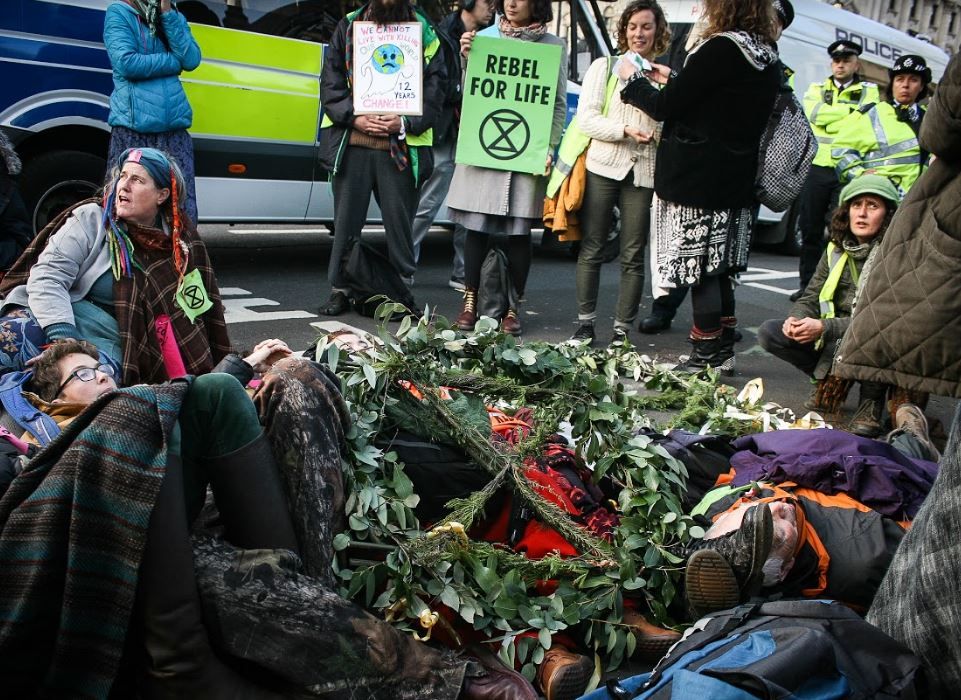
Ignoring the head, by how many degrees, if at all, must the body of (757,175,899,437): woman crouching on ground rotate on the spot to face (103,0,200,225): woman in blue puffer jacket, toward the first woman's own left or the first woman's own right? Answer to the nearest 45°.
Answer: approximately 45° to the first woman's own right

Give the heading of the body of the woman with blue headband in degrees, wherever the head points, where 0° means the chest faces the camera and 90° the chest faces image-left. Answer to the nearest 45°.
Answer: approximately 0°

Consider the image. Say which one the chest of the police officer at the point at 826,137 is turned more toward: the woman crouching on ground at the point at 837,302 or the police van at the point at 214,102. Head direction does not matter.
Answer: the woman crouching on ground

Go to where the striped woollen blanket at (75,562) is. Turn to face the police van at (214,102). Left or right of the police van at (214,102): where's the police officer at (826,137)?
right

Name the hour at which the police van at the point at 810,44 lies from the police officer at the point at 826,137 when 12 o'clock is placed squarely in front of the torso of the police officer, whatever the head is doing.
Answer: The police van is roughly at 6 o'clock from the police officer.

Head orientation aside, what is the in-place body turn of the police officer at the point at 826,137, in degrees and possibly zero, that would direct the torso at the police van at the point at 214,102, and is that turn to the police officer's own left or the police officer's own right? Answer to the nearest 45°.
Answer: approximately 45° to the police officer's own right

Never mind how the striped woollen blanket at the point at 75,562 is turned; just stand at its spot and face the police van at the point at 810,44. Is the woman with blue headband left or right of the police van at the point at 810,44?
left

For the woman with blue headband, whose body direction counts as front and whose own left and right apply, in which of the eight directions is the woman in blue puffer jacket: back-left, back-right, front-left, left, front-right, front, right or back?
back

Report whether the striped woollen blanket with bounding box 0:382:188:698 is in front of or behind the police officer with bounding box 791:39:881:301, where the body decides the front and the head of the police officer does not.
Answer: in front

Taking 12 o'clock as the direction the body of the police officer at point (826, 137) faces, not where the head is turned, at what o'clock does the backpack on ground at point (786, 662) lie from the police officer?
The backpack on ground is roughly at 12 o'clock from the police officer.

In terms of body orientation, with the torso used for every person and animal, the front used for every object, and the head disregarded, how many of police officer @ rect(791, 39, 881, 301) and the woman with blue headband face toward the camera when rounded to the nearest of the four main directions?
2

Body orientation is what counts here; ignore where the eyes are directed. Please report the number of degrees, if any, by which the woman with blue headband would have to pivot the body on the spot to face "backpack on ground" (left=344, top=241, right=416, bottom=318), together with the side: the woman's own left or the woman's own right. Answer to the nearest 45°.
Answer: approximately 135° to the woman's own left
